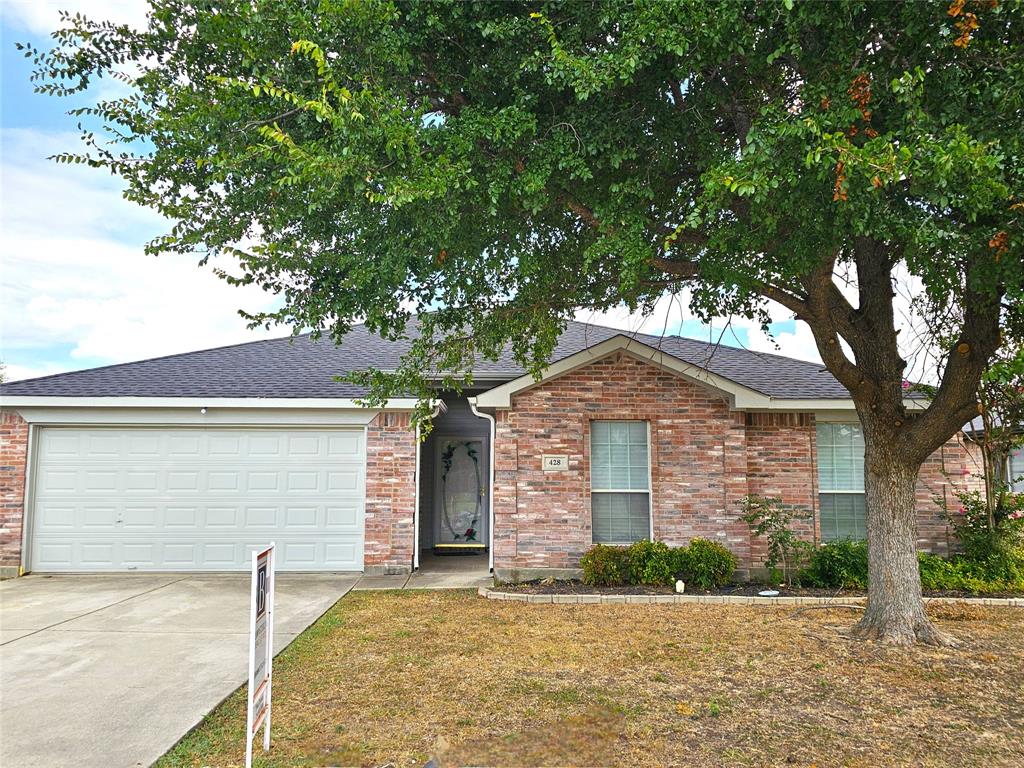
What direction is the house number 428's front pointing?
toward the camera

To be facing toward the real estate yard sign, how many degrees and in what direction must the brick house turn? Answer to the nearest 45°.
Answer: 0° — it already faces it

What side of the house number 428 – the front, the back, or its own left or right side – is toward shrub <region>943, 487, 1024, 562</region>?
left

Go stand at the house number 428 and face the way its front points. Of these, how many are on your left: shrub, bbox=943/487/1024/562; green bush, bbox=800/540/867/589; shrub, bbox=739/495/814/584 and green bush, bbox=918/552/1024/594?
4

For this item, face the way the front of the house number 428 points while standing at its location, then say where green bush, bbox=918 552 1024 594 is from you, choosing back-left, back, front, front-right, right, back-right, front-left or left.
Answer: left

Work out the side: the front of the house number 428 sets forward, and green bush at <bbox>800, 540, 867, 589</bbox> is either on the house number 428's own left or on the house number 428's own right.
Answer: on the house number 428's own left

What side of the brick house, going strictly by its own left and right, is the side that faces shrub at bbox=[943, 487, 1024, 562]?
left

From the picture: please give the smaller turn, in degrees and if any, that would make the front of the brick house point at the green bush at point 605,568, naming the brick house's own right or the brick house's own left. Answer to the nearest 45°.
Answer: approximately 45° to the brick house's own left

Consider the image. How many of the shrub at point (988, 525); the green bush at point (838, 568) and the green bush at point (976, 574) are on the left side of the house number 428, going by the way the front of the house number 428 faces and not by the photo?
3

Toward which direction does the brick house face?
toward the camera
